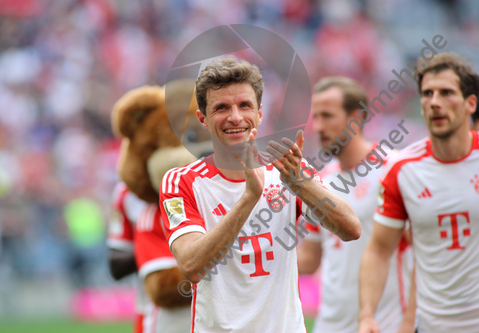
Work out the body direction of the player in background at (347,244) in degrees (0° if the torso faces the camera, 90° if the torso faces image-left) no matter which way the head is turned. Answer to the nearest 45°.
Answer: approximately 45°

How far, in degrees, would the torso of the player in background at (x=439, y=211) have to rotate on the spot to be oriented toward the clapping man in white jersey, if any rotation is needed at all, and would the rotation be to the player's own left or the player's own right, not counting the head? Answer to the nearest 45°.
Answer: approximately 45° to the player's own right

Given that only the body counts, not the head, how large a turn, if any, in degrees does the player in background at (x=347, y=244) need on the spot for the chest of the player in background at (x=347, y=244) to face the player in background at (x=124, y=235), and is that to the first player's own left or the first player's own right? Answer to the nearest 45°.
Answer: approximately 45° to the first player's own right

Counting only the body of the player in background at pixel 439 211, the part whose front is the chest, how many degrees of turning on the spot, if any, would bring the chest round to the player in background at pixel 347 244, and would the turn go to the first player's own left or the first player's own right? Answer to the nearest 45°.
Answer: approximately 135° to the first player's own right

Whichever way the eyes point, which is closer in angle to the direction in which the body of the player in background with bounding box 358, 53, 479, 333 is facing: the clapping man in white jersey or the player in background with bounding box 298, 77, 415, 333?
the clapping man in white jersey

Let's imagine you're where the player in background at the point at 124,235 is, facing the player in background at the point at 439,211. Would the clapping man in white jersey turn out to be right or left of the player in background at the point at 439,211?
right

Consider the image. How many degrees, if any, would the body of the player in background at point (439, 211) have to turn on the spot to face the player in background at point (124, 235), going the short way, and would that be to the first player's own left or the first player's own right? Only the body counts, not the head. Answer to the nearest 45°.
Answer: approximately 90° to the first player's own right
